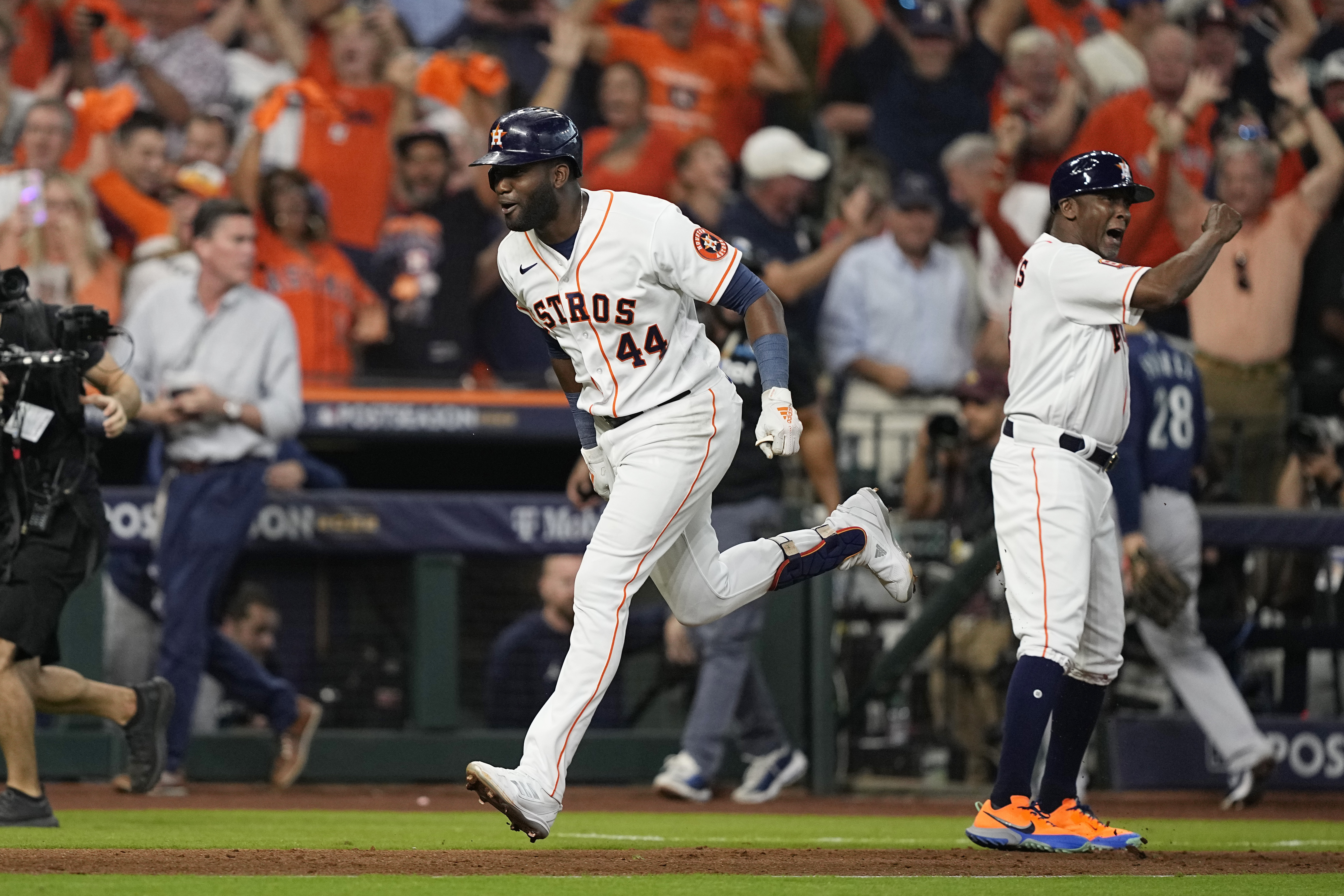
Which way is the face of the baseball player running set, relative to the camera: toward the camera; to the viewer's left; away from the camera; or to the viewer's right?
to the viewer's left

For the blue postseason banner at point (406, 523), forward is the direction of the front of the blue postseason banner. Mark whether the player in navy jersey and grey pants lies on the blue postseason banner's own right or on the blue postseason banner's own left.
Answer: on the blue postseason banner's own left

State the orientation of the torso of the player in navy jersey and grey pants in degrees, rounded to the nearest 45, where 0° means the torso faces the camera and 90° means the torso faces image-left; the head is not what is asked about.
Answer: approximately 135°

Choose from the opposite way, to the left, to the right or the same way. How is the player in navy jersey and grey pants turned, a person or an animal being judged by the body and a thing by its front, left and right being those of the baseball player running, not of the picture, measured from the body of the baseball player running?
to the right

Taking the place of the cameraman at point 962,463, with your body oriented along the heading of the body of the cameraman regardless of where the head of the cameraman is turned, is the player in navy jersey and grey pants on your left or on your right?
on your left

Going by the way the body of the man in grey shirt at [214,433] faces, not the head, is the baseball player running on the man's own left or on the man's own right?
on the man's own left

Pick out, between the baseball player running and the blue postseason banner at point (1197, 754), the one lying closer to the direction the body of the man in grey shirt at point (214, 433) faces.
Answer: the baseball player running

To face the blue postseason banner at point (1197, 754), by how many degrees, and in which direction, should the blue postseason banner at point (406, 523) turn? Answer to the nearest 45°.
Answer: approximately 90° to its left

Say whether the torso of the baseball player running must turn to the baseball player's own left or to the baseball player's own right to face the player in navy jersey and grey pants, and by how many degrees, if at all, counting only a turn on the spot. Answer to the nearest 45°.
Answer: approximately 180°

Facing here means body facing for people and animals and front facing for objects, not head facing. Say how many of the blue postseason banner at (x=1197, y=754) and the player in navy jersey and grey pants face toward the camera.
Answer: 1

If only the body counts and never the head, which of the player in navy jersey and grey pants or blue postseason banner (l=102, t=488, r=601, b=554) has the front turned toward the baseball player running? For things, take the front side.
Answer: the blue postseason banner

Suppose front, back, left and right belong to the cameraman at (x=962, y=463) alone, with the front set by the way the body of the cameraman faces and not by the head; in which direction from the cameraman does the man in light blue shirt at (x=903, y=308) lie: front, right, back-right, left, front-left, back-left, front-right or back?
back-right
